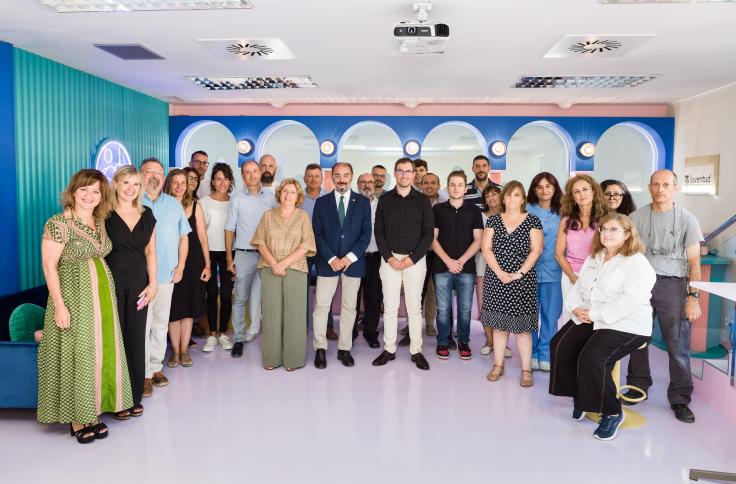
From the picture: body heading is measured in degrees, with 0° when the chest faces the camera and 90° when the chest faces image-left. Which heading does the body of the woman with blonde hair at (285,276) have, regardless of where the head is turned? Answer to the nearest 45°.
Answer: approximately 0°

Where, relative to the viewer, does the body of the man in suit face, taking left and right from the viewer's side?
facing the viewer

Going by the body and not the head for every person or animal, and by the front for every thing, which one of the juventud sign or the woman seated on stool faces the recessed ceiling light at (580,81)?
the juventud sign

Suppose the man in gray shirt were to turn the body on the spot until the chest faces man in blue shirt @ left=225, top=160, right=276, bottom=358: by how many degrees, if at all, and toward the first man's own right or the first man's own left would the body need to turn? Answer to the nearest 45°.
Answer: approximately 90° to the first man's own right

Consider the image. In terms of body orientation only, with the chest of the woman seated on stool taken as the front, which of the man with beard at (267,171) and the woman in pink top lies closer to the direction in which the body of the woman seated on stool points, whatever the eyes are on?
the man with beard

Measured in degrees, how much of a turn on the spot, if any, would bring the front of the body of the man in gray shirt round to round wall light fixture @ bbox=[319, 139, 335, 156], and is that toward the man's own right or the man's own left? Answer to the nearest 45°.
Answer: approximately 135° to the man's own right

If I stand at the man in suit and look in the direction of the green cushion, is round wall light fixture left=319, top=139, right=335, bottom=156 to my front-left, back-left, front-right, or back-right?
back-right

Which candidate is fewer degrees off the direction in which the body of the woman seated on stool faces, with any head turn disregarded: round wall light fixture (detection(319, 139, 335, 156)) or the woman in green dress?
the woman in green dress

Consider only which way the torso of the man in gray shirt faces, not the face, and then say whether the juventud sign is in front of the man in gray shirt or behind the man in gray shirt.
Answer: behind

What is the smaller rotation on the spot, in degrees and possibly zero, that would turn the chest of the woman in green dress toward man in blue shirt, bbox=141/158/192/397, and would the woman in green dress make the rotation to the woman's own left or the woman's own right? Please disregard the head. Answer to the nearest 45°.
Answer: approximately 90° to the woman's own left

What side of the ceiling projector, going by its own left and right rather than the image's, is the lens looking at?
front

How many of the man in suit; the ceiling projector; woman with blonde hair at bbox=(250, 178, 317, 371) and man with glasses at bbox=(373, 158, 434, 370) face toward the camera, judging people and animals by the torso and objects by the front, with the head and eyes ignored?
4

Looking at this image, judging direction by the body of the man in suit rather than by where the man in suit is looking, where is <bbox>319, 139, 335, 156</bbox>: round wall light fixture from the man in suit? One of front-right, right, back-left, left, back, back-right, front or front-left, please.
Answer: back

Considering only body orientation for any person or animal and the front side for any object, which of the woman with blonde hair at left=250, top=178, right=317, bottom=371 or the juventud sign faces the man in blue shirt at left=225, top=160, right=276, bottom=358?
the juventud sign

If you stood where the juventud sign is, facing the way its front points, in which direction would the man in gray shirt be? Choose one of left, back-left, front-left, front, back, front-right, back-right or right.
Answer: front-left
